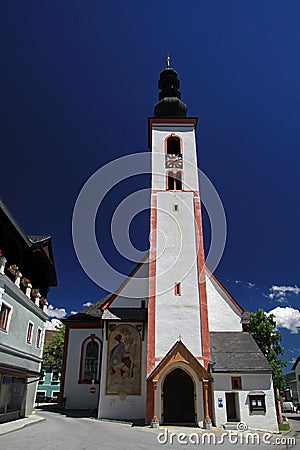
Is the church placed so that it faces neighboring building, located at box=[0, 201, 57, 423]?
no

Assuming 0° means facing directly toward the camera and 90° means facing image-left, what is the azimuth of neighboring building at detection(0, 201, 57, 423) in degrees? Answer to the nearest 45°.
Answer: approximately 270°

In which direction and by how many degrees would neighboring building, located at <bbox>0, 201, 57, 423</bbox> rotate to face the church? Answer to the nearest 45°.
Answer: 0° — it already faces it

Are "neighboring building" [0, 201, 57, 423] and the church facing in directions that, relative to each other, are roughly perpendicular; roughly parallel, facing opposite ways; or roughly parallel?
roughly perpendicular

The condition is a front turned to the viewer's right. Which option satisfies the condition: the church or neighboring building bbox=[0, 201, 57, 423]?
the neighboring building

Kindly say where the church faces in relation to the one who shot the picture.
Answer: facing the viewer

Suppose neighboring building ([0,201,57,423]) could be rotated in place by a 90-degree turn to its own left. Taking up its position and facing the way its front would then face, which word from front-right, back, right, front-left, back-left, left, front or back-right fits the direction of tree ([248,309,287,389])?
right

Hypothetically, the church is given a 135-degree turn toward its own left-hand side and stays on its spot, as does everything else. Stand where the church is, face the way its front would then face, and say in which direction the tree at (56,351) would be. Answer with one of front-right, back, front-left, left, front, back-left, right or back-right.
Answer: left

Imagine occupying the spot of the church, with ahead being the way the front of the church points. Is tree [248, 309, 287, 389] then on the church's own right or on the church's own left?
on the church's own left

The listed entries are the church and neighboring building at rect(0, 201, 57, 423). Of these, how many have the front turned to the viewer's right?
1
